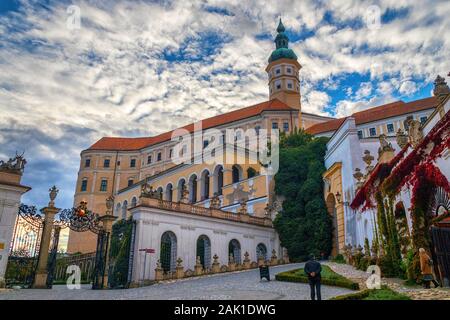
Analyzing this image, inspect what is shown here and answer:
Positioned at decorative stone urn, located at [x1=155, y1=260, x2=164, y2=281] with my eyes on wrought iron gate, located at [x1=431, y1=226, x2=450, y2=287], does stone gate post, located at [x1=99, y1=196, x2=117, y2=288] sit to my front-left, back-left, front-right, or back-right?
back-right
